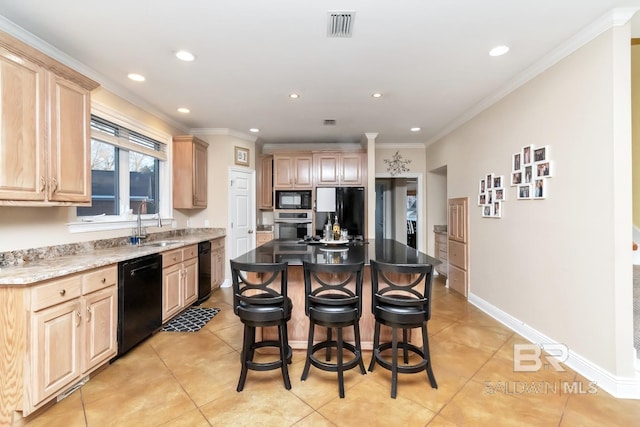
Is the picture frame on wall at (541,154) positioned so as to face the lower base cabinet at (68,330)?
yes

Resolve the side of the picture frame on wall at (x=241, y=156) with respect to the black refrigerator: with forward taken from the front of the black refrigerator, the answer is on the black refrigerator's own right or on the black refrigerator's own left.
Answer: on the black refrigerator's own right

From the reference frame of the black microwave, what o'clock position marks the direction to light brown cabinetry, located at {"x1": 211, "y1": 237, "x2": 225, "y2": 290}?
The light brown cabinetry is roughly at 2 o'clock from the black microwave.

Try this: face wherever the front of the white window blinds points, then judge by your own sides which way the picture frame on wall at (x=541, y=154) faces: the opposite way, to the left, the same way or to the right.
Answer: the opposite way

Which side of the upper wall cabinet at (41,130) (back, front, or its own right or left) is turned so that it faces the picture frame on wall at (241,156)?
left

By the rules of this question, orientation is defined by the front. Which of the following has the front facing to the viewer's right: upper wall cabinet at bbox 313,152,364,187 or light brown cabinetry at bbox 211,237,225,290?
the light brown cabinetry

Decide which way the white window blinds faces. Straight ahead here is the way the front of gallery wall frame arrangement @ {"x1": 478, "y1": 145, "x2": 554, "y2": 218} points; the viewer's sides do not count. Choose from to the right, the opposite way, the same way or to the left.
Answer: the opposite way

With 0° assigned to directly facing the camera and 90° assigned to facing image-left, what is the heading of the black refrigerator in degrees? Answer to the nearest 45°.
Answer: approximately 0°

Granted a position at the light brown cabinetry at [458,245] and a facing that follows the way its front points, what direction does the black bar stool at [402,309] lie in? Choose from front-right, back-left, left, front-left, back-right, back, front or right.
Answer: front-left

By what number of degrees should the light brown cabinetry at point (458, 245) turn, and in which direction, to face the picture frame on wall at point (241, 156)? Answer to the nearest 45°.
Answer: approximately 45° to its right

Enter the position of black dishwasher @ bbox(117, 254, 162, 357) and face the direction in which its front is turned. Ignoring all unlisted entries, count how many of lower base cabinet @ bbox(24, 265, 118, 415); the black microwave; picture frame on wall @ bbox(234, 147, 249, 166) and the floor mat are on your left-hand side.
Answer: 3

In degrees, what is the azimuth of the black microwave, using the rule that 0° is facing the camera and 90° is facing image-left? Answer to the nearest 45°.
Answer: approximately 0°

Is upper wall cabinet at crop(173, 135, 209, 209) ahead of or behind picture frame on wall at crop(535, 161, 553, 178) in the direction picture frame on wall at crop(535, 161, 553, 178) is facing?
ahead

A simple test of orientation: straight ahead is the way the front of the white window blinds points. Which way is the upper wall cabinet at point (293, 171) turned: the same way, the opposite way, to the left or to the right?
to the right
